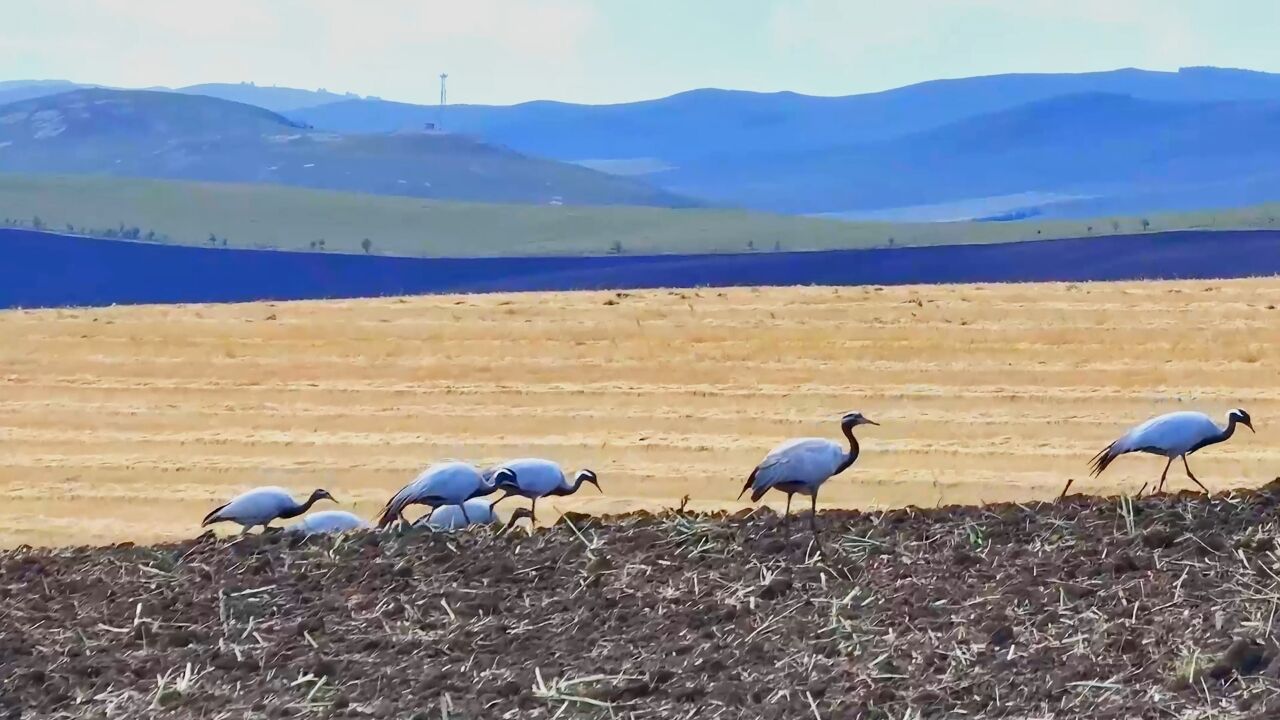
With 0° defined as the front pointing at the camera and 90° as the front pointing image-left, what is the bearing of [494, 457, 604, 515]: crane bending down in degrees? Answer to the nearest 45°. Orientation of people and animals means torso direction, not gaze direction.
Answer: approximately 270°

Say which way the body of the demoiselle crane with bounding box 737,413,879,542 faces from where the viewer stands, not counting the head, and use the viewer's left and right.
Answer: facing to the right of the viewer

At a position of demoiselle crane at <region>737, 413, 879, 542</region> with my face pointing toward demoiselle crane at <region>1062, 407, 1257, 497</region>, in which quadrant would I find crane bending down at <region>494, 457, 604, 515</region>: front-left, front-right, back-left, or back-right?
back-left

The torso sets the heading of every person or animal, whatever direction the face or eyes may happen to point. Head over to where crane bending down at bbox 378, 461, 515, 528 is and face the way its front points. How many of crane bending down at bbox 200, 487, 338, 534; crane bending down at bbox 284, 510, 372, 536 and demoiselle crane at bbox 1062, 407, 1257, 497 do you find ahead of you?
1

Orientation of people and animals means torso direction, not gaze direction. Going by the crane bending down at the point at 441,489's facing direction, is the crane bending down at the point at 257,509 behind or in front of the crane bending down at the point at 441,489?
behind

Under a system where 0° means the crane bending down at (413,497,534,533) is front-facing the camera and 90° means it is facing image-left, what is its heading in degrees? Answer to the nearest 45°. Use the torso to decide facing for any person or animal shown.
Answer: approximately 270°

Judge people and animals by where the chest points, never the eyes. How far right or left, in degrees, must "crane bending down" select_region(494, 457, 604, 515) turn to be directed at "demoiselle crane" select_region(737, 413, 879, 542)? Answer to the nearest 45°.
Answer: approximately 45° to its right

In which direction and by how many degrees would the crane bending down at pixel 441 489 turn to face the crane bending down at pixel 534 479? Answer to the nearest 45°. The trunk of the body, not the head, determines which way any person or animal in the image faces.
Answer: approximately 45° to its left

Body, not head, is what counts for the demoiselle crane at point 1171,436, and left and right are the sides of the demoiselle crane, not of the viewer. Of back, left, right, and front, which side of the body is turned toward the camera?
right

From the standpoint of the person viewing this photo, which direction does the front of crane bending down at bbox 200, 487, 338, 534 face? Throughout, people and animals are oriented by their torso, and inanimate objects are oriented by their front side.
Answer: facing to the right of the viewer

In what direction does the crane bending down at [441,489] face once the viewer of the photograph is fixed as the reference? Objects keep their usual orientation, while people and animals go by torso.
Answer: facing to the right of the viewer

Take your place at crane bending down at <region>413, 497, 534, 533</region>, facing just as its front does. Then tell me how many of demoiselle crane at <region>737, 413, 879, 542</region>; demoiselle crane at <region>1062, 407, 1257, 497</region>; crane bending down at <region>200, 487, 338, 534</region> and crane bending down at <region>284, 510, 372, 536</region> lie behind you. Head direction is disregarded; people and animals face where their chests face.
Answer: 2

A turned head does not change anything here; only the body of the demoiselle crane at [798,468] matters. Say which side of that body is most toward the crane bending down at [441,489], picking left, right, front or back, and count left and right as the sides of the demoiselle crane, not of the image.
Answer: back

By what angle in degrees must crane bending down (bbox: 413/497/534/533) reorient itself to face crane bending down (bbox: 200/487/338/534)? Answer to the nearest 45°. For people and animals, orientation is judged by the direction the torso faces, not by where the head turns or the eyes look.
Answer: approximately 180°

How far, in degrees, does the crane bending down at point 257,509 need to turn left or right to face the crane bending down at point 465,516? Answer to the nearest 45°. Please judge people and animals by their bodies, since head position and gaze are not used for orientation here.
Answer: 0° — it already faces it
